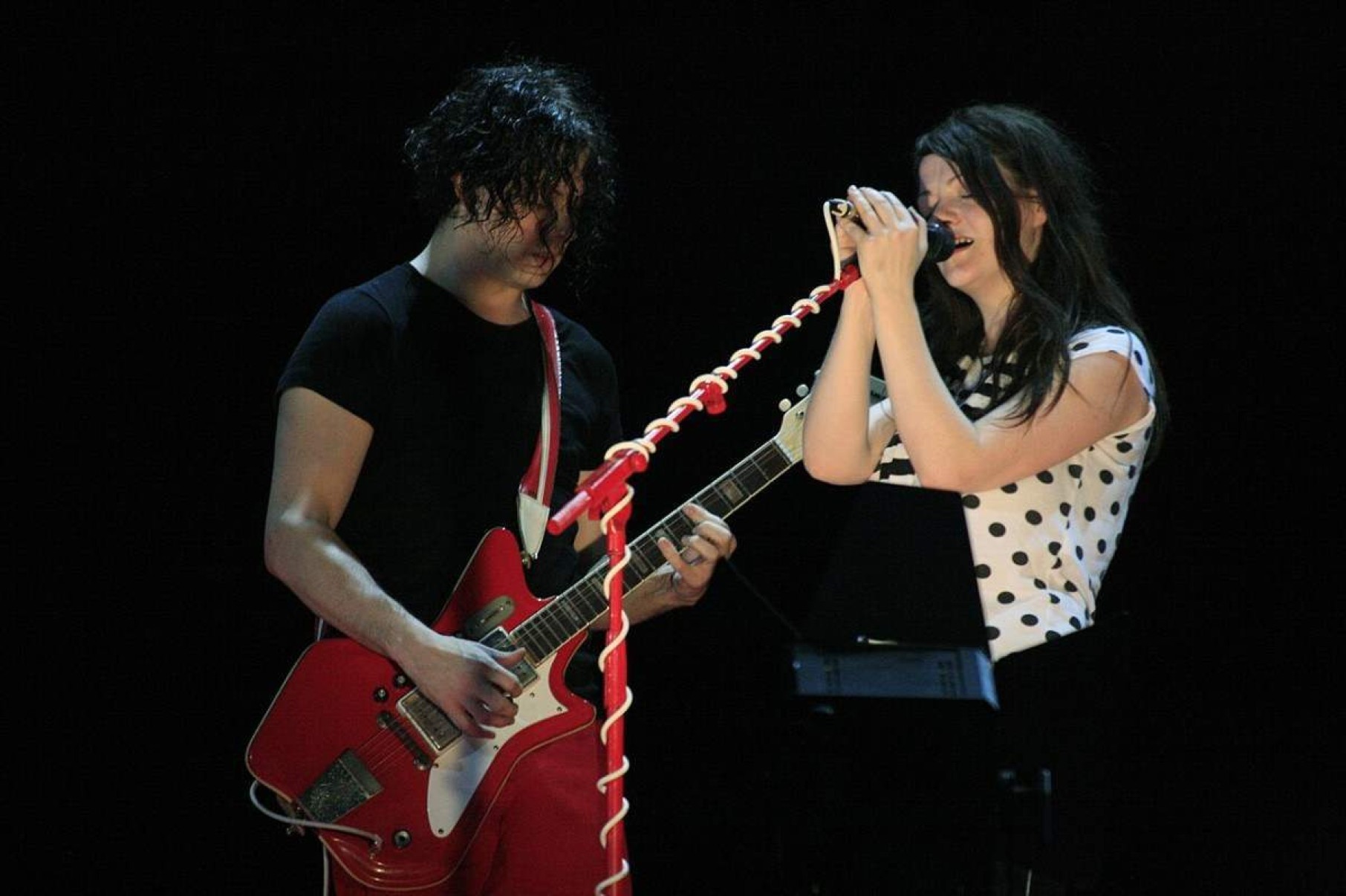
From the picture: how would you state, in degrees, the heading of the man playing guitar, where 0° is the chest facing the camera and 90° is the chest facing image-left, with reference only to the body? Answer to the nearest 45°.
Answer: approximately 315°

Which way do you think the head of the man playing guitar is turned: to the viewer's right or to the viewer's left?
to the viewer's right

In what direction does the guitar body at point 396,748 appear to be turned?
toward the camera

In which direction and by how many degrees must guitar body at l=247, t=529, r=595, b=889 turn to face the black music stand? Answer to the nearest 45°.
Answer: approximately 45° to its left

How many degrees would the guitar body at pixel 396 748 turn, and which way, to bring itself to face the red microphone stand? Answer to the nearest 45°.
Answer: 0° — it already faces it
